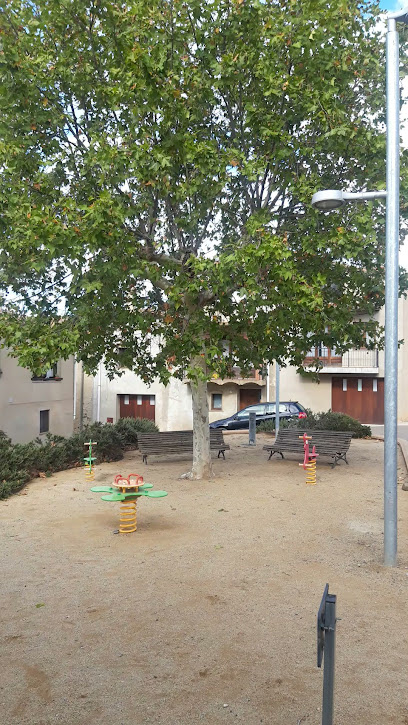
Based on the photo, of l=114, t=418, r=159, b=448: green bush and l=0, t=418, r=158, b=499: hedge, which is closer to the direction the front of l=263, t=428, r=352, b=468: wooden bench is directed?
the hedge

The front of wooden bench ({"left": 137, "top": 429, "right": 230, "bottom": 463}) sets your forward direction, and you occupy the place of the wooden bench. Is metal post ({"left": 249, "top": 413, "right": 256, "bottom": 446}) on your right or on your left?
on your left

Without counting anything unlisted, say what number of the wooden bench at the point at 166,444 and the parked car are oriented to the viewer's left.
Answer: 1

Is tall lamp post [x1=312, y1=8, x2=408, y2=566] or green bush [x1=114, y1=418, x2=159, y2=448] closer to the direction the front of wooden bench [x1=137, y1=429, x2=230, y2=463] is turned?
the tall lamp post

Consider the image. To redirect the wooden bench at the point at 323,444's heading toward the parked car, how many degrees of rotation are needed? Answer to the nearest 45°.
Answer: approximately 135° to its right

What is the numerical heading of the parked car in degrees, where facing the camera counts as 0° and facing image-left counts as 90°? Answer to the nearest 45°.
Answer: approximately 90°

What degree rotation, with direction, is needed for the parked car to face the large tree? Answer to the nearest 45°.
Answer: approximately 90° to its left

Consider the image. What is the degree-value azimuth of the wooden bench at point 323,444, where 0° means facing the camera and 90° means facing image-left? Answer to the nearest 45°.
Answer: approximately 45°

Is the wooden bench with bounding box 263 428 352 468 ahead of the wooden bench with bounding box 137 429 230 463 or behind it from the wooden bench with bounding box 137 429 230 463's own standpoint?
ahead

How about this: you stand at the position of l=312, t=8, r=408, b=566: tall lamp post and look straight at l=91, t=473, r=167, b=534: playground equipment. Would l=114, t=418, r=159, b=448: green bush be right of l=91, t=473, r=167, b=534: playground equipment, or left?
right
